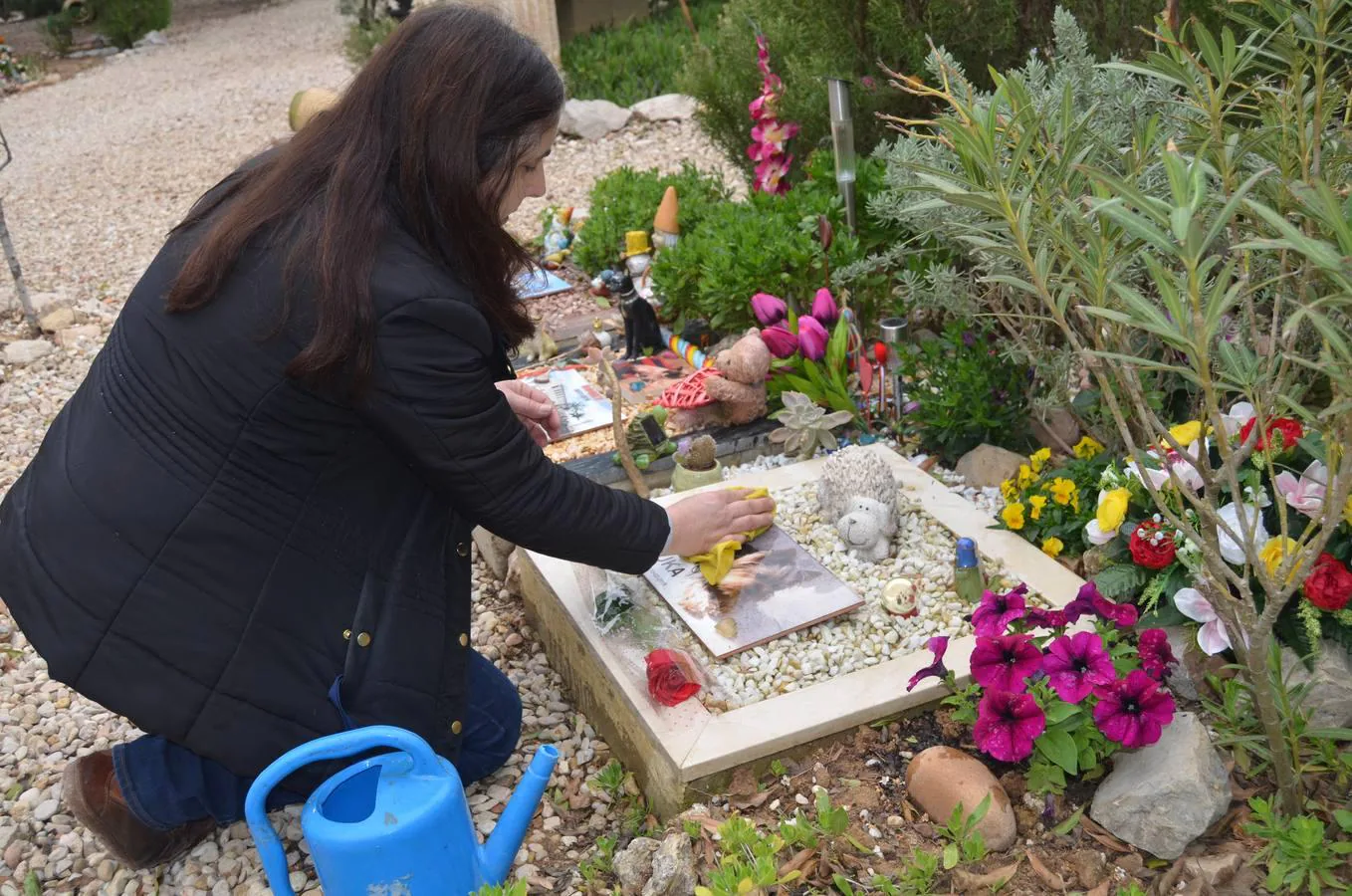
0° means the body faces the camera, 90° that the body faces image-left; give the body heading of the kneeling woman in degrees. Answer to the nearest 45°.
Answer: approximately 225°

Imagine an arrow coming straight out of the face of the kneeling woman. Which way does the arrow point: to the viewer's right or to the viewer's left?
to the viewer's right

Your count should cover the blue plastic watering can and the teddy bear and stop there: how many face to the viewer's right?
1

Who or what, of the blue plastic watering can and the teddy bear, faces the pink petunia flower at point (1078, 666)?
the blue plastic watering can

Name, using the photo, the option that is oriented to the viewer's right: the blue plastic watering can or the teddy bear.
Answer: the blue plastic watering can

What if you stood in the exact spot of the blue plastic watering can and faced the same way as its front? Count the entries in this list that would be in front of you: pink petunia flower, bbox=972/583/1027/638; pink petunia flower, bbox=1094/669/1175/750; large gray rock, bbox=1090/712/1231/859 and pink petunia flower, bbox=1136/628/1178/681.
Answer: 4

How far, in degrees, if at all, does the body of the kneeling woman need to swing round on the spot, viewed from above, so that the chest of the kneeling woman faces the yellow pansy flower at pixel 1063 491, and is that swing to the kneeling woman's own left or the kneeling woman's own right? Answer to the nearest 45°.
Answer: approximately 45° to the kneeling woman's own right

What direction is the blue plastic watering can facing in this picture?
to the viewer's right

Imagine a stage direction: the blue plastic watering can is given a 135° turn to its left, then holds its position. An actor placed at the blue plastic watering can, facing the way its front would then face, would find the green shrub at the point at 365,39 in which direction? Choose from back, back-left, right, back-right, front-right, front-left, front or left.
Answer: front-right
